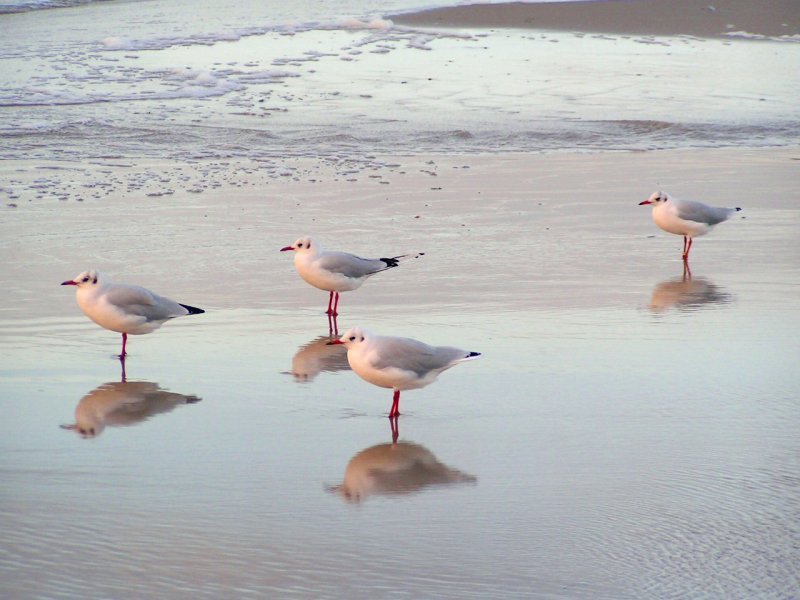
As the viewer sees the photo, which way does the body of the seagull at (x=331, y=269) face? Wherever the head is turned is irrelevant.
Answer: to the viewer's left

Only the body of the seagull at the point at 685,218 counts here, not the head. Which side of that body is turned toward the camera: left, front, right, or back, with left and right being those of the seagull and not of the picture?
left

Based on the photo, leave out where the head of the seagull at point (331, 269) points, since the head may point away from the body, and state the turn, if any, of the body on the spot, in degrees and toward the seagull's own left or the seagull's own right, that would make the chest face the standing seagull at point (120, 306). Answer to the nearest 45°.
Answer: approximately 45° to the seagull's own left

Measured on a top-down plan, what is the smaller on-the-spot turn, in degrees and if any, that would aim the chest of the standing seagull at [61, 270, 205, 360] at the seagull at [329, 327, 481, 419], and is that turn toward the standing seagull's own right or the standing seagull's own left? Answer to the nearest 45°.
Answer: approximately 135° to the standing seagull's own left

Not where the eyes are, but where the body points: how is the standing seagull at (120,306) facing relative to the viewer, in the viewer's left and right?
facing to the left of the viewer

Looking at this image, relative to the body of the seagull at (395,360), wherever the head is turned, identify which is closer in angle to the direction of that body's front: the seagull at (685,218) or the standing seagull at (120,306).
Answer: the standing seagull

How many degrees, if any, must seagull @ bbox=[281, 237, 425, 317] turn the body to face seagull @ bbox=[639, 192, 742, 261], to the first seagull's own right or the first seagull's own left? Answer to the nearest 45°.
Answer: approximately 135° to the first seagull's own right

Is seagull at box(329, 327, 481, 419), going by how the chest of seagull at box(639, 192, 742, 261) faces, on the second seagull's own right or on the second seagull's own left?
on the second seagull's own left

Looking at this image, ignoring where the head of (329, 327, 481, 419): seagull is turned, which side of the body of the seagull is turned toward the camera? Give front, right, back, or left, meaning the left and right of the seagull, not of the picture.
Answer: left

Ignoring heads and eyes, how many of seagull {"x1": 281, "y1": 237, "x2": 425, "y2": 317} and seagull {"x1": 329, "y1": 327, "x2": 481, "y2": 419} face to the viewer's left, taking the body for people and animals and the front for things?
2

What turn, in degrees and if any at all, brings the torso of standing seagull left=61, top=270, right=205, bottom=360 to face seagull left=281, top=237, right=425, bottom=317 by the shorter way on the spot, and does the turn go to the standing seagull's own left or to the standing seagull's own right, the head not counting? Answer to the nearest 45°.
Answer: approximately 135° to the standing seagull's own right

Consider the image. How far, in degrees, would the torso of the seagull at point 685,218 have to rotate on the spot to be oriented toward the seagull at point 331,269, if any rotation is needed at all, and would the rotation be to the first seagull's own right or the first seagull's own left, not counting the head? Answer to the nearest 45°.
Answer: approximately 45° to the first seagull's own left
